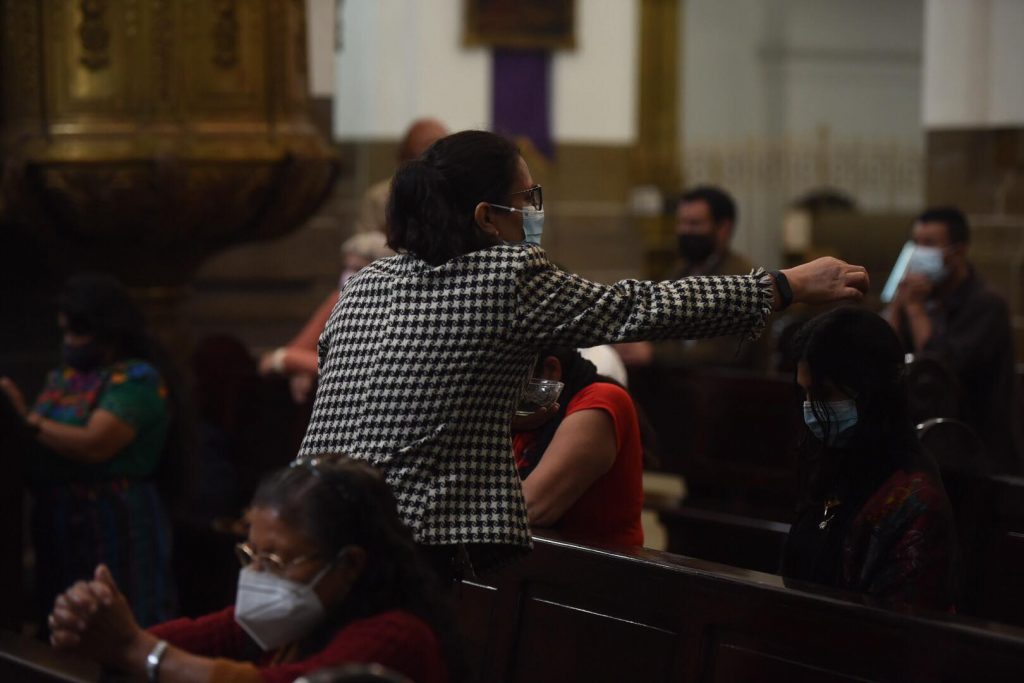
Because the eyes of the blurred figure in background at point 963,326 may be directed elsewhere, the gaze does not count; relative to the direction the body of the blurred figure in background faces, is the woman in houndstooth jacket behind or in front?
in front

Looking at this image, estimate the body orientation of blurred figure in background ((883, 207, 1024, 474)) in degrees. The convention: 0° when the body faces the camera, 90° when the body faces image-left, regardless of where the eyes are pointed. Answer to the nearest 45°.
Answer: approximately 45°

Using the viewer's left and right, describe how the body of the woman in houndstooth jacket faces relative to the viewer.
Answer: facing away from the viewer and to the right of the viewer

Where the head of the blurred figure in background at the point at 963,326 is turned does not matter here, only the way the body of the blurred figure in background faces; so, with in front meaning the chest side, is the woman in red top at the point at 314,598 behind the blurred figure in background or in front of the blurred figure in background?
in front

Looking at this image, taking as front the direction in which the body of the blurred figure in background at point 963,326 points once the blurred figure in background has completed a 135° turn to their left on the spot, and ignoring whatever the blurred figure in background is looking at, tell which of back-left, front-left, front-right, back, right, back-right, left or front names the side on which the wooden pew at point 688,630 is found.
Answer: right

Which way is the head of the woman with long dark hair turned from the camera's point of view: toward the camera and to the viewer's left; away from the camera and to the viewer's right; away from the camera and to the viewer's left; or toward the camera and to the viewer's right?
toward the camera and to the viewer's left

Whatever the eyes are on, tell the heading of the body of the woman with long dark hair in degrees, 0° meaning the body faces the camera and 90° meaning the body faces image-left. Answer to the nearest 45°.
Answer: approximately 45°

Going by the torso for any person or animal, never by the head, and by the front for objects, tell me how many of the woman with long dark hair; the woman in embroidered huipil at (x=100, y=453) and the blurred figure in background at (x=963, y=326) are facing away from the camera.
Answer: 0
